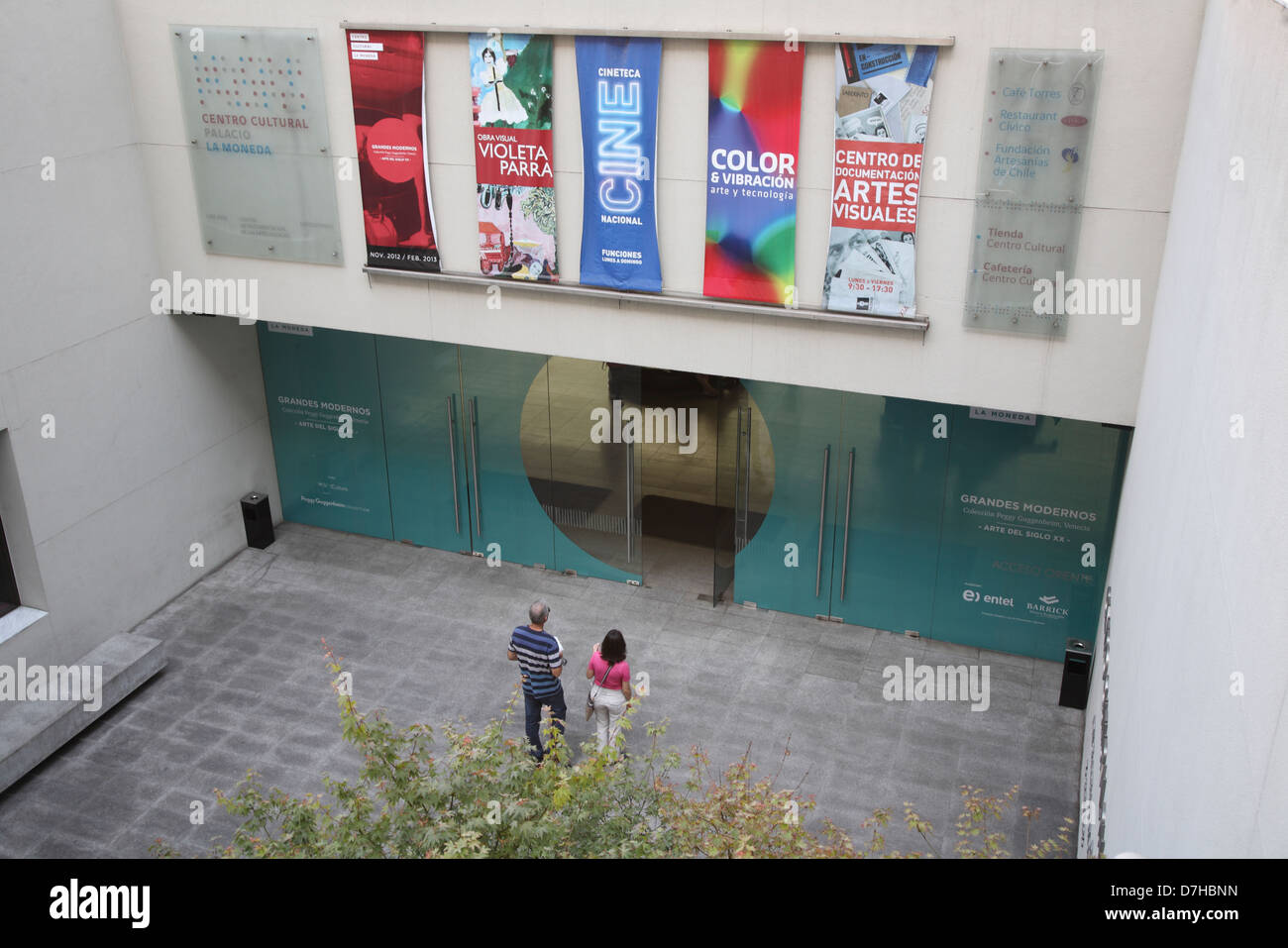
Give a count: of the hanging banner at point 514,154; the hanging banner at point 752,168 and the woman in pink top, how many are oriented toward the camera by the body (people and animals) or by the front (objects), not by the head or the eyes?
2

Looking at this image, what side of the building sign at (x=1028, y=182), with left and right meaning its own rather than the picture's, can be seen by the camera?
front

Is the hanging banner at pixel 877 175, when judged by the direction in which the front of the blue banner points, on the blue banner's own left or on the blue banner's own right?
on the blue banner's own left

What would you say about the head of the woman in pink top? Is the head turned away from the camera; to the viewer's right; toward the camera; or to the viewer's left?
away from the camera

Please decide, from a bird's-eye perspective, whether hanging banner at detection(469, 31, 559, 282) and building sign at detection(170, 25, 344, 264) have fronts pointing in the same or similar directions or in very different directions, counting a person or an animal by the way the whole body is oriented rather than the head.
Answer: same or similar directions

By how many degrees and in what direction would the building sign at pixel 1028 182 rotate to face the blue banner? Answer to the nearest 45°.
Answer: approximately 90° to its right

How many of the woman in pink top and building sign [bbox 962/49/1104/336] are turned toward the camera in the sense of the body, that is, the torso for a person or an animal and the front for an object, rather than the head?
1

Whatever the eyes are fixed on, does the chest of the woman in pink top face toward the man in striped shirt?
no

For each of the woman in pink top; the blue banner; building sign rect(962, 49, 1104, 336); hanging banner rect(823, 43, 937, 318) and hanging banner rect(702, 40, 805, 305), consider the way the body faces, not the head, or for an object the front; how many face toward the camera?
4

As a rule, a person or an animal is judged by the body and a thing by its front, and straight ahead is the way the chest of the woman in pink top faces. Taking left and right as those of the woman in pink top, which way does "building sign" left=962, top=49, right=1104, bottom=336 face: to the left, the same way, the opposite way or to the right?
the opposite way

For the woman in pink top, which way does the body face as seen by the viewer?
away from the camera

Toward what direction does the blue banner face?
toward the camera

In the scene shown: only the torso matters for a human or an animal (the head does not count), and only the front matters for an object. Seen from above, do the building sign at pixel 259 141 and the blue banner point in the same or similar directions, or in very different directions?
same or similar directions

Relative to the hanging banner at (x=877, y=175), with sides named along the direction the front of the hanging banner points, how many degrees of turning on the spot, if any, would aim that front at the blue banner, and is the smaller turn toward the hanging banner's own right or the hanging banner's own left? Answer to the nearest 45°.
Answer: approximately 90° to the hanging banner's own right

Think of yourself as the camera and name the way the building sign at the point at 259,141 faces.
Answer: facing the viewer

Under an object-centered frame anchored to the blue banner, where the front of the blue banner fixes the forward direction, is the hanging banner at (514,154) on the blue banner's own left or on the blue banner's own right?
on the blue banner's own right

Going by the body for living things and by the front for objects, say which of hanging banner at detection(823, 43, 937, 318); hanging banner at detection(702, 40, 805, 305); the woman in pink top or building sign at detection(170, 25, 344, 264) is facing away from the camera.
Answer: the woman in pink top

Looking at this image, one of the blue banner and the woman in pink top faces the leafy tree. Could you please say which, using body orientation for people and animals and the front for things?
the blue banner

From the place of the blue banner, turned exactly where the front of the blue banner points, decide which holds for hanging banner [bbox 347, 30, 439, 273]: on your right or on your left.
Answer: on your right
